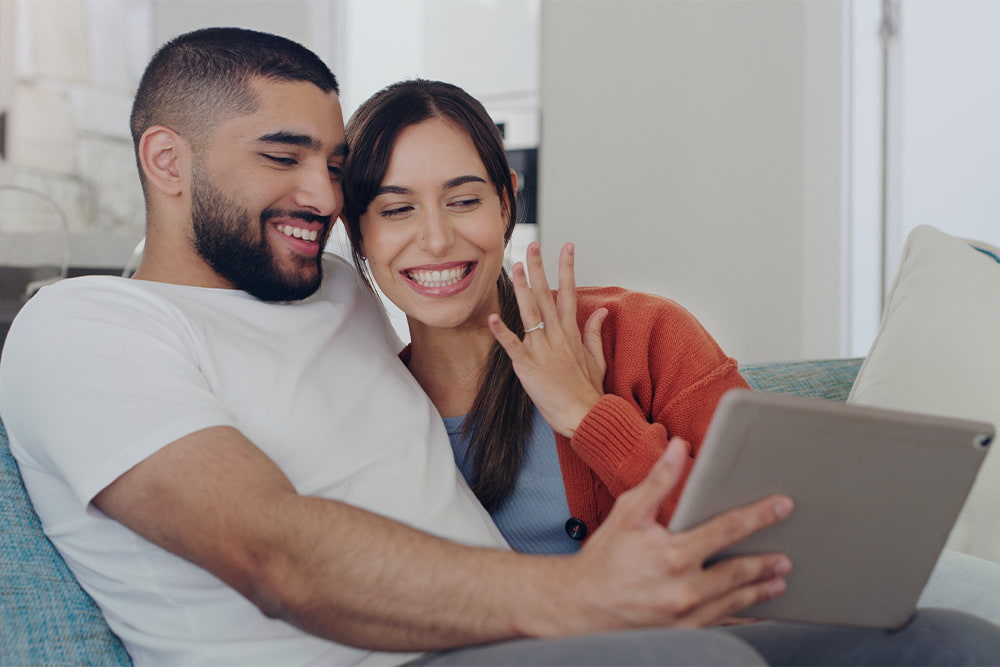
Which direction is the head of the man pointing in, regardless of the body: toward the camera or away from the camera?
toward the camera

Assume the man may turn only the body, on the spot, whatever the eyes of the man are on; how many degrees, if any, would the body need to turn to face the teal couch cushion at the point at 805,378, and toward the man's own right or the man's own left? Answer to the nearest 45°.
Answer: approximately 90° to the man's own left

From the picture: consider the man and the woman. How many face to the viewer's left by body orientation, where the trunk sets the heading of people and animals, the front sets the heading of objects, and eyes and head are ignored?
0

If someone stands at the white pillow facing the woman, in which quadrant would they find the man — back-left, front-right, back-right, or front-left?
front-left

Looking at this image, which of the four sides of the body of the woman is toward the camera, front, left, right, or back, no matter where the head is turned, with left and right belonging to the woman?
front

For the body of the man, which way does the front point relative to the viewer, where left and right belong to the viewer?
facing the viewer and to the right of the viewer
